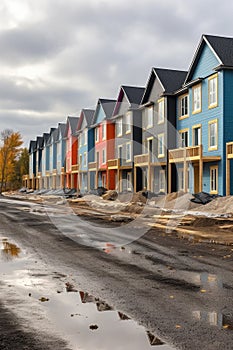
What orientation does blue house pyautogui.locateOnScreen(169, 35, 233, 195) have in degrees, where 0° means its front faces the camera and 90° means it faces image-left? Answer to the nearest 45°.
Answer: approximately 45°

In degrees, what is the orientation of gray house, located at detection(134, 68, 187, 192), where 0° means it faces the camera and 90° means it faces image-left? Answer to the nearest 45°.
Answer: approximately 45°

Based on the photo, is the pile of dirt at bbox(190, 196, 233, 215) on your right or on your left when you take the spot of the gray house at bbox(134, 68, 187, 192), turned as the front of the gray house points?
on your left

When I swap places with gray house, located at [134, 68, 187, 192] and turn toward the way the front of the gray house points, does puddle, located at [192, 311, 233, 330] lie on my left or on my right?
on my left

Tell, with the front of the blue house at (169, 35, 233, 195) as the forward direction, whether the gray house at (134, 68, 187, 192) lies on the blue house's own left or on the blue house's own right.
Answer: on the blue house's own right

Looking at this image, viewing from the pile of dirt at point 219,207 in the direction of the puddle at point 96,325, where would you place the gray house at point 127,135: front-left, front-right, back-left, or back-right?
back-right

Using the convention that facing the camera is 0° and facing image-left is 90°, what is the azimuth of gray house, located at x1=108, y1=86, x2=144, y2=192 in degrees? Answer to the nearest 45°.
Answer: approximately 45°

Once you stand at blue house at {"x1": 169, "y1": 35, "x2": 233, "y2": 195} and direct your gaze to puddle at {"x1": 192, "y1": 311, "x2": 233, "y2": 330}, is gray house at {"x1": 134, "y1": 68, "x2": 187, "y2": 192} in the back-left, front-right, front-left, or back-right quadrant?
back-right

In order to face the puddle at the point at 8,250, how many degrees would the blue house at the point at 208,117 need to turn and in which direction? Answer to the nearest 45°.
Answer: approximately 45° to its left

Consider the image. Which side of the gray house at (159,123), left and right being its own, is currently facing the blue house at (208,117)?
left
